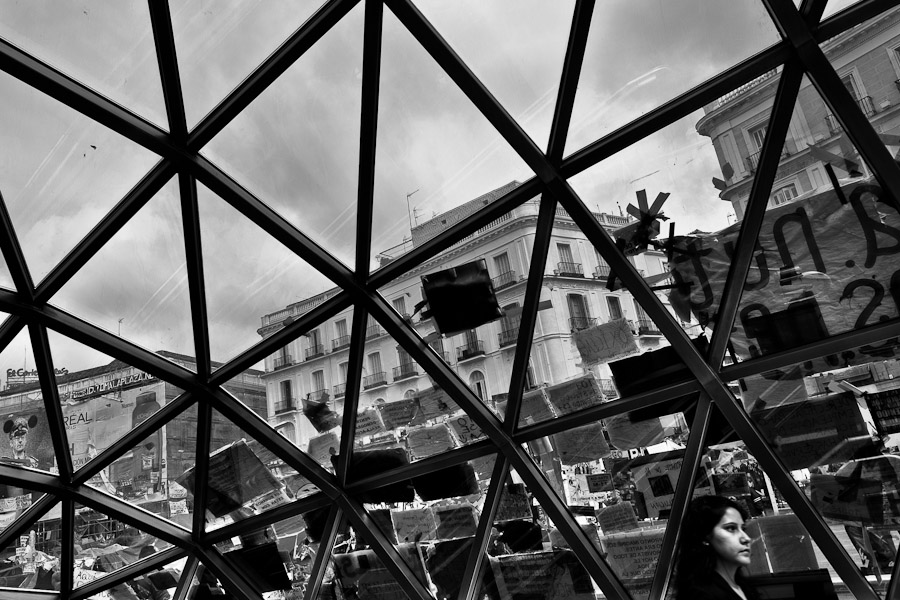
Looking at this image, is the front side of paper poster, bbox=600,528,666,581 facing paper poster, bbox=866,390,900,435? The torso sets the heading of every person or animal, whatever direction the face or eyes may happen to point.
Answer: no

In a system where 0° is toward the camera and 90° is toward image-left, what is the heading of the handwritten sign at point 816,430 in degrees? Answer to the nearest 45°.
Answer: approximately 180°

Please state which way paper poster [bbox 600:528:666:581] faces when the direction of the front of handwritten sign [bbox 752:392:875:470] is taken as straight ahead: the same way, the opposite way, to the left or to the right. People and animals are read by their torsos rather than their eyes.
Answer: the same way

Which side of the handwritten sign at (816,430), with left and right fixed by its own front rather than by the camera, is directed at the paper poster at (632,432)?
left

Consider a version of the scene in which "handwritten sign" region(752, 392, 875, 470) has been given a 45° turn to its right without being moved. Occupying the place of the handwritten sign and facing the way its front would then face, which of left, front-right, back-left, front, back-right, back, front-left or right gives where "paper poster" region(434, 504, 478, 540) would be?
back-left
